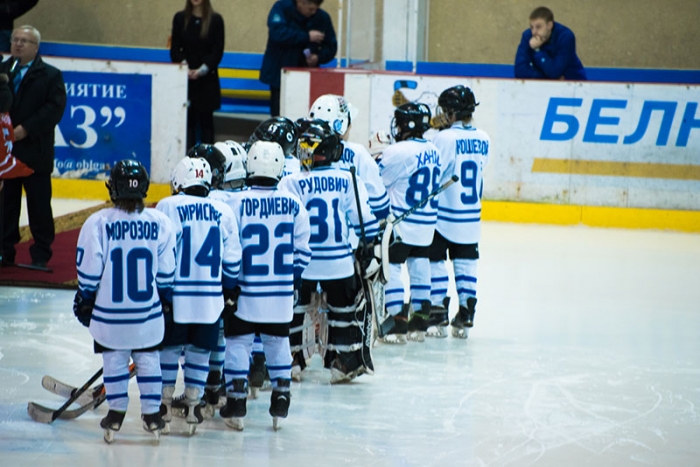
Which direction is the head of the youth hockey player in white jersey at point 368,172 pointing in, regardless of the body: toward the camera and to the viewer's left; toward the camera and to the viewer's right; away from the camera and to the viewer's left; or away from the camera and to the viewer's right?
away from the camera and to the viewer's right

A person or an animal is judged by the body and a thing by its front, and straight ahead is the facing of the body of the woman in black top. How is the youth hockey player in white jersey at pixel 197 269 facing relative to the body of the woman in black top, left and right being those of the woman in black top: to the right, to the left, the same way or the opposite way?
the opposite way

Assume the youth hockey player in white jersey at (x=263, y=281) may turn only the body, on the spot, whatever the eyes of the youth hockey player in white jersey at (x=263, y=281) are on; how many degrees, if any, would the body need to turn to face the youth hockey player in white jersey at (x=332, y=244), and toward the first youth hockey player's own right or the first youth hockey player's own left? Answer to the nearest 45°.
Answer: approximately 45° to the first youth hockey player's own right

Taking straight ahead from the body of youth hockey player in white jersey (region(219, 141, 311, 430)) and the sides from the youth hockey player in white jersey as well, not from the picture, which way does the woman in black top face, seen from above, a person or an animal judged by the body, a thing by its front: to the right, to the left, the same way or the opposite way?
the opposite way

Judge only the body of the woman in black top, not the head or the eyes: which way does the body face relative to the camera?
toward the camera

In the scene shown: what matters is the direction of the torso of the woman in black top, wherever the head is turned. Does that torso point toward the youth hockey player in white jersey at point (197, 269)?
yes

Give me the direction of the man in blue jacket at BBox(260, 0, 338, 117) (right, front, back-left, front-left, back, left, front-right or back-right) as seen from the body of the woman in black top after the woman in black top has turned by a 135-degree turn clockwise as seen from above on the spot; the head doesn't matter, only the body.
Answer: back-right

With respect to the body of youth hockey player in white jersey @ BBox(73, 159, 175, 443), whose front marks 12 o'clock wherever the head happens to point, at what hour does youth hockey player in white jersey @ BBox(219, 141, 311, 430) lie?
youth hockey player in white jersey @ BBox(219, 141, 311, 430) is roughly at 2 o'clock from youth hockey player in white jersey @ BBox(73, 159, 175, 443).

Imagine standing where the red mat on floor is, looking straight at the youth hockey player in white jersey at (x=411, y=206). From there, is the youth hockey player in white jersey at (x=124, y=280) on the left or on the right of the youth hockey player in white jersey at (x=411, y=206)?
right

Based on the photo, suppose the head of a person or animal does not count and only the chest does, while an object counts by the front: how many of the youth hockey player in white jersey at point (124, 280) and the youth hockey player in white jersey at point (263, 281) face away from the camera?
2

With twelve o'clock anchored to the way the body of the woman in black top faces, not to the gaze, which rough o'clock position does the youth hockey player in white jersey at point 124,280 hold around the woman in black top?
The youth hockey player in white jersey is roughly at 12 o'clock from the woman in black top.

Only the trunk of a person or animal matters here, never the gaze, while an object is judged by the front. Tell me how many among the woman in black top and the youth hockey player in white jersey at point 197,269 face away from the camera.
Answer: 1

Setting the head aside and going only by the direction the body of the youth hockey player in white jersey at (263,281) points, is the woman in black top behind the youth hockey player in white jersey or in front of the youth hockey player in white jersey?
in front

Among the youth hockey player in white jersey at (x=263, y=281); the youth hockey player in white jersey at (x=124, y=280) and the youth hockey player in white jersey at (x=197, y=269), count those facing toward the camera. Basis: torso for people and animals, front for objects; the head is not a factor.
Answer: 0

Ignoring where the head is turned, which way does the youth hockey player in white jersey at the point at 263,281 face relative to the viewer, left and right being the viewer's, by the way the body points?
facing away from the viewer

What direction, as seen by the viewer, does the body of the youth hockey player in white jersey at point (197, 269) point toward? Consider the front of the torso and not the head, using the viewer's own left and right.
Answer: facing away from the viewer

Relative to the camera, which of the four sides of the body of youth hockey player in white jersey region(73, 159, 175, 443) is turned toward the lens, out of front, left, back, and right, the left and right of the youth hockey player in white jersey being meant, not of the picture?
back

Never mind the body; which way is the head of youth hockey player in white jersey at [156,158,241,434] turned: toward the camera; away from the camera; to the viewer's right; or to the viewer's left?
away from the camera

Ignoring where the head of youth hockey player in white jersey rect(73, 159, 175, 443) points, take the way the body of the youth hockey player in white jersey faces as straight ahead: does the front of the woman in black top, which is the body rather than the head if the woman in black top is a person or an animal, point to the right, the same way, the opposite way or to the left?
the opposite way

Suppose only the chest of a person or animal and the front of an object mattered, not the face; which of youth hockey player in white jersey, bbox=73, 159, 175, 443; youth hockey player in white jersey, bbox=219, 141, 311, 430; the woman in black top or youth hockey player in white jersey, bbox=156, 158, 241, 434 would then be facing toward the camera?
the woman in black top
